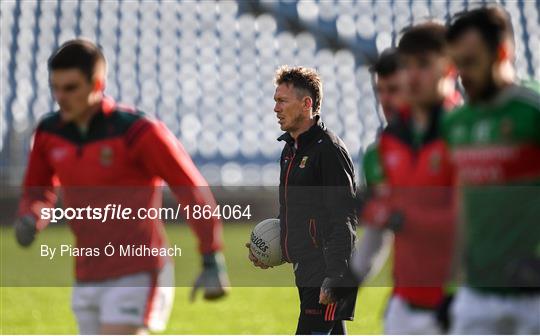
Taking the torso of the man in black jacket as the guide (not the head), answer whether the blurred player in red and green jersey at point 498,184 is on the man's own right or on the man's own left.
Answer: on the man's own left

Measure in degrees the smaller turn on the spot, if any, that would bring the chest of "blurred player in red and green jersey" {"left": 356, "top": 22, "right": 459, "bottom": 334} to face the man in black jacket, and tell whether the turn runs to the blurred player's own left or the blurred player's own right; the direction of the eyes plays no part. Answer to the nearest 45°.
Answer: approximately 135° to the blurred player's own right

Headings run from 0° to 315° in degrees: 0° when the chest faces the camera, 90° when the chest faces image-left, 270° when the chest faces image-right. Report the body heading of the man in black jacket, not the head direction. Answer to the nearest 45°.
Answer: approximately 45°

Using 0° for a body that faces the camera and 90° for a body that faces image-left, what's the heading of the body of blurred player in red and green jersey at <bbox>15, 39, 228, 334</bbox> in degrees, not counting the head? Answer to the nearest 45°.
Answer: approximately 45°

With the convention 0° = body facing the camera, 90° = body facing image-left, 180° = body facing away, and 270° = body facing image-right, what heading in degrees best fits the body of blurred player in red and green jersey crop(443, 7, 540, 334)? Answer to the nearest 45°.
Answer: approximately 45°
